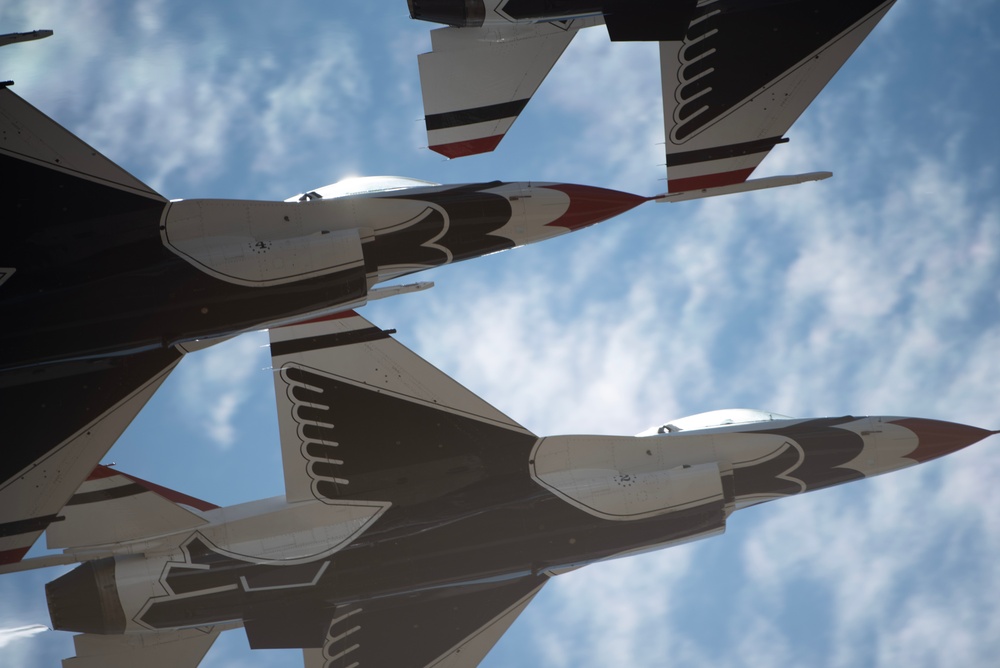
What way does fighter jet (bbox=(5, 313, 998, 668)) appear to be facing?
to the viewer's right

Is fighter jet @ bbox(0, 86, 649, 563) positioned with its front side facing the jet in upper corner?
yes

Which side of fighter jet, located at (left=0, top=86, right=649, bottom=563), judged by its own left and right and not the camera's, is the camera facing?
right

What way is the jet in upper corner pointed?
to the viewer's right

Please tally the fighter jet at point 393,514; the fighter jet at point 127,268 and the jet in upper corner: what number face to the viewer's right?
3

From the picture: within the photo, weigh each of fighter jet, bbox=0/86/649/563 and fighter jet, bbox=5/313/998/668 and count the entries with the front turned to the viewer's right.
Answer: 2

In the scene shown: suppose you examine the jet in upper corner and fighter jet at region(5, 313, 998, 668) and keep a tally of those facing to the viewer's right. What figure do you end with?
2
